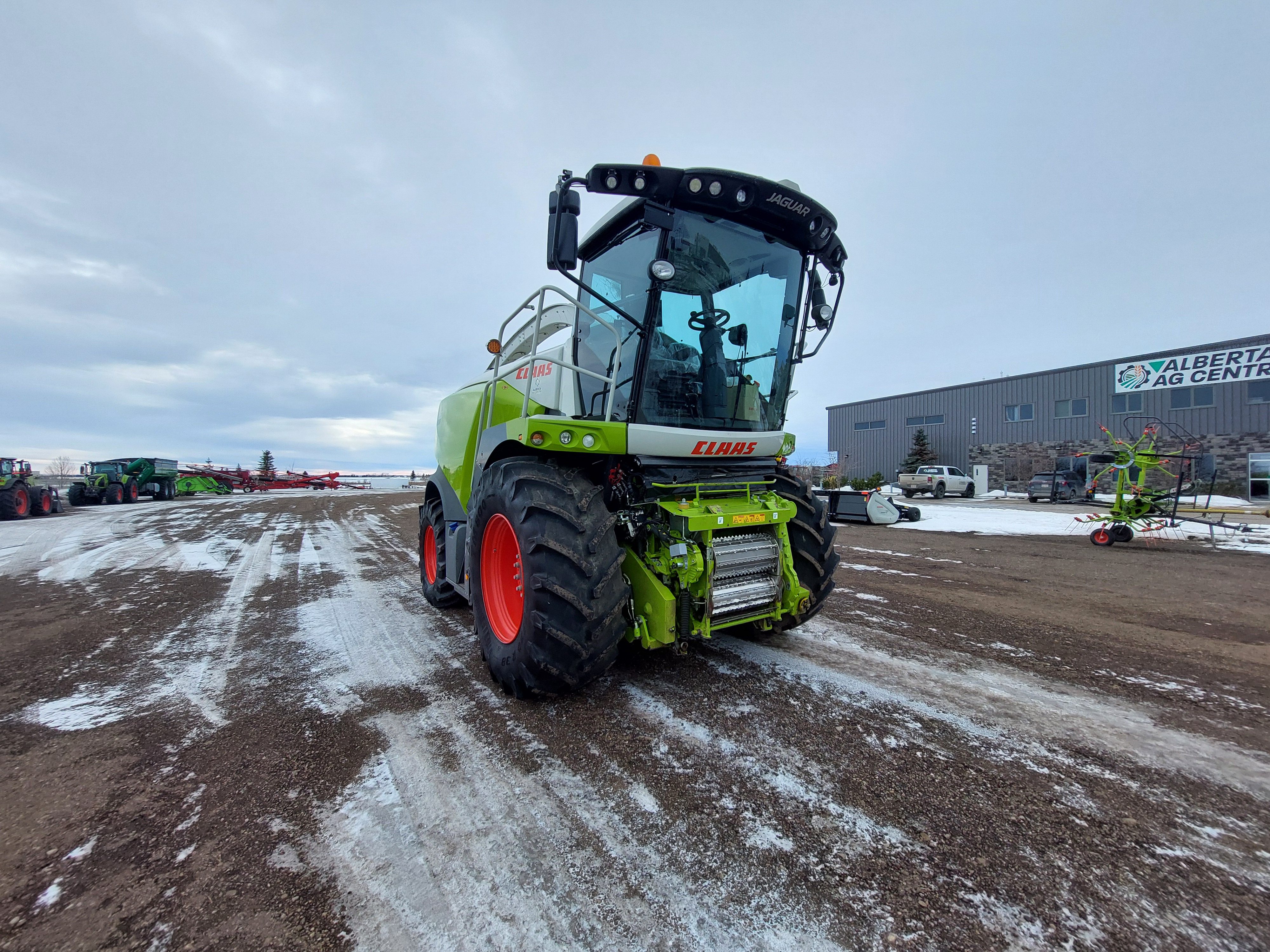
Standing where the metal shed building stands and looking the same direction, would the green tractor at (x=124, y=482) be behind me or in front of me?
in front

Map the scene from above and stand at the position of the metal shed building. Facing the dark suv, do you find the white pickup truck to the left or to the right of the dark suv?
right

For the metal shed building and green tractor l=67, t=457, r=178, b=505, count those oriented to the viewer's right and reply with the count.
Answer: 0

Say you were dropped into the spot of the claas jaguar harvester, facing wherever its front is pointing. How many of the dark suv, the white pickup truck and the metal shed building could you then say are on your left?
3

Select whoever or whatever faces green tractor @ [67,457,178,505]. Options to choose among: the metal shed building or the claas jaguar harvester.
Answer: the metal shed building

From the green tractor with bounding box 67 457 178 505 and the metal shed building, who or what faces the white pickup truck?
the metal shed building

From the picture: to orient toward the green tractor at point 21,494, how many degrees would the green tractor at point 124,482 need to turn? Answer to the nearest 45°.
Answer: approximately 45° to its left

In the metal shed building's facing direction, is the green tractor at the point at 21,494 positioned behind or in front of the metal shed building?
in front

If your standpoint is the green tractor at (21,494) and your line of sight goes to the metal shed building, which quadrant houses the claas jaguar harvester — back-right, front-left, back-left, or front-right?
front-right

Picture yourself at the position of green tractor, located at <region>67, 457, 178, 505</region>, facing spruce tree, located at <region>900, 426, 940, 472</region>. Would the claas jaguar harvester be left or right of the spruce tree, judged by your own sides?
right

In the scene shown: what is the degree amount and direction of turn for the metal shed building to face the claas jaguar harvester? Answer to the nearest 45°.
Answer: approximately 45° to its left

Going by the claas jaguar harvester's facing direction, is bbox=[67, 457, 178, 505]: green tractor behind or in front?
behind

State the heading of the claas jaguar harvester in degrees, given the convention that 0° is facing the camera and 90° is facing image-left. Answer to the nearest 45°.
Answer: approximately 315°

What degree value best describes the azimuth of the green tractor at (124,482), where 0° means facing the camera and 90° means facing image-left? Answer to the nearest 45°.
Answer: approximately 45°

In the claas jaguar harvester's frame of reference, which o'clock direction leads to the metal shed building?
The metal shed building is roughly at 9 o'clock from the claas jaguar harvester.
